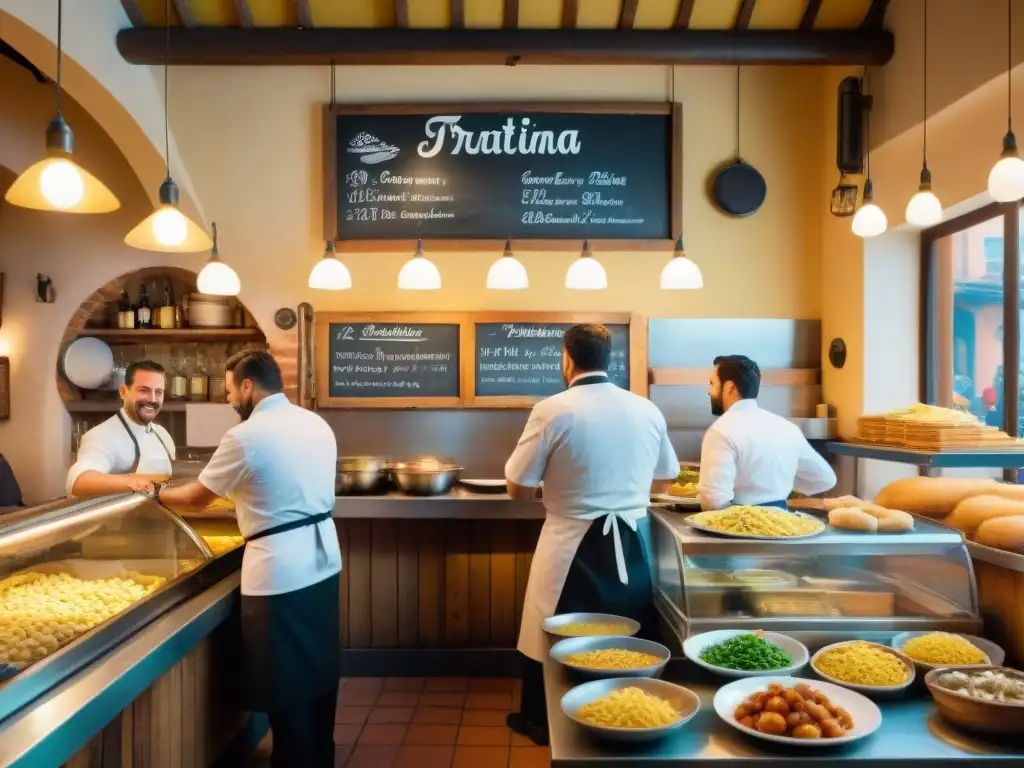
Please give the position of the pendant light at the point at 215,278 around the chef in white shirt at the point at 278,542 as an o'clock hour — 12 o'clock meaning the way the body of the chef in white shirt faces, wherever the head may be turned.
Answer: The pendant light is roughly at 1 o'clock from the chef in white shirt.

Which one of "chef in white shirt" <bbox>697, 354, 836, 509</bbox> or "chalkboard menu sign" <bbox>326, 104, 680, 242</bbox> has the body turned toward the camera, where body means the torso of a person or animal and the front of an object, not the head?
the chalkboard menu sign

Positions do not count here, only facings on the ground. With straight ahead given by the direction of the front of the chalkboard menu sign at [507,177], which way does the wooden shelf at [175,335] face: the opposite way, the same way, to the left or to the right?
the same way

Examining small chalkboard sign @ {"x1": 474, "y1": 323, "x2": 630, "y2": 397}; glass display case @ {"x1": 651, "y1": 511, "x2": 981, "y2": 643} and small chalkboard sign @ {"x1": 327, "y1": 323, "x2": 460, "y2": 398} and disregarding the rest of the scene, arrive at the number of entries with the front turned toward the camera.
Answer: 3

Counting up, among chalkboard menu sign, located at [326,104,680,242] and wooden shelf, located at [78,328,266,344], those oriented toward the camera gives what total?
2

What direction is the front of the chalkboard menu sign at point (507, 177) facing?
toward the camera

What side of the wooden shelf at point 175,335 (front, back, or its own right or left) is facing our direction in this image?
front

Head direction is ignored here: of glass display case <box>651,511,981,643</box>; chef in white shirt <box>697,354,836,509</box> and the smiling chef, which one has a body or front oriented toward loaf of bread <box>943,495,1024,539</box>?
the smiling chef

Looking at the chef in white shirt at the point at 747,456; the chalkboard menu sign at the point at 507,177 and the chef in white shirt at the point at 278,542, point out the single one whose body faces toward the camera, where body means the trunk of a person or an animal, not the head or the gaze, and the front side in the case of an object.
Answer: the chalkboard menu sign

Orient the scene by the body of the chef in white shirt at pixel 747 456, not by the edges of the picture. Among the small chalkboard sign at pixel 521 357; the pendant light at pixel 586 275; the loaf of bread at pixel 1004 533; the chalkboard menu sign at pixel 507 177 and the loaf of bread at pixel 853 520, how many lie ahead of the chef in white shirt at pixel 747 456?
3

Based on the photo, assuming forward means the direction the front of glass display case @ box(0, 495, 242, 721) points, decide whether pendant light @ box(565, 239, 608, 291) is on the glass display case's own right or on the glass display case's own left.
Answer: on the glass display case's own left

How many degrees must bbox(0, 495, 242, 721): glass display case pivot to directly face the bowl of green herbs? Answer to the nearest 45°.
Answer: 0° — it already faces it

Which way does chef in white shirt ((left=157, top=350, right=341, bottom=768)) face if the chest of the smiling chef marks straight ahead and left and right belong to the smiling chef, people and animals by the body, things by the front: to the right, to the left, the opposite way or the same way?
the opposite way

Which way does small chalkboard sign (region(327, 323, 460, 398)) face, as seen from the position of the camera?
facing the viewer

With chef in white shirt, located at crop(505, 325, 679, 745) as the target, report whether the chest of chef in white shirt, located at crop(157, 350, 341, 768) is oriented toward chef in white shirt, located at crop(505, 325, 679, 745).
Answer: no

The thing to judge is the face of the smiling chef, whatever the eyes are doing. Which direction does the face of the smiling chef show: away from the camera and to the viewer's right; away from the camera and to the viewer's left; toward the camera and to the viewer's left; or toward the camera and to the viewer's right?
toward the camera and to the viewer's right

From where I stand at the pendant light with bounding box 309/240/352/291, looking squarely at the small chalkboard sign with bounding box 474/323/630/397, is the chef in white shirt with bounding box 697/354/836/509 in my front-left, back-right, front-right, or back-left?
front-right

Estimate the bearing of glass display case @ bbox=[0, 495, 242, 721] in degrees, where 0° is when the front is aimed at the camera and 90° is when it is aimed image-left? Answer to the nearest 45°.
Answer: approximately 315°

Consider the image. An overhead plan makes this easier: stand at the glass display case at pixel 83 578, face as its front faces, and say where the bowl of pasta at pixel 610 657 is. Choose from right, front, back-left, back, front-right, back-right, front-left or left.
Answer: front
